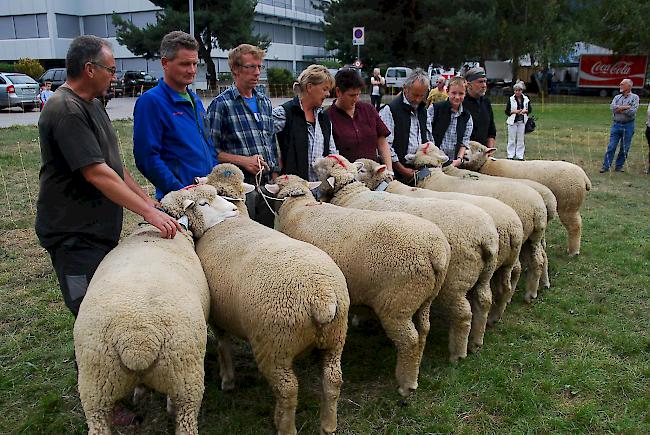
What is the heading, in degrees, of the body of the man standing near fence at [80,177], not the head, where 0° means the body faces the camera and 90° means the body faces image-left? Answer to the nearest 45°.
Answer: approximately 270°

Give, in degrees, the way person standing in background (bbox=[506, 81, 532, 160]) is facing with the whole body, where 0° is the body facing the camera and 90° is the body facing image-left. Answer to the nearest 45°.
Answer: approximately 0°

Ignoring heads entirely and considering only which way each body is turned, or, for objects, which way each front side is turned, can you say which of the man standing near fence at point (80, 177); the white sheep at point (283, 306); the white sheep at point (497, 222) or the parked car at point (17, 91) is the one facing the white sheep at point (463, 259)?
the man standing near fence

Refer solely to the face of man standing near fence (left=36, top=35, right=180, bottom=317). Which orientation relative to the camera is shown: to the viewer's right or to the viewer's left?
to the viewer's right

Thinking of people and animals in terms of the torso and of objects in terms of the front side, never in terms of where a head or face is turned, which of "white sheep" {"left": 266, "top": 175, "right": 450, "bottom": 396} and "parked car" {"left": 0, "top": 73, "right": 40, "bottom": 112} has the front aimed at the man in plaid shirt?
the white sheep

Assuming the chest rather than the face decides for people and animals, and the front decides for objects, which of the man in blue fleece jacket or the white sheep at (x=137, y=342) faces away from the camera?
the white sheep

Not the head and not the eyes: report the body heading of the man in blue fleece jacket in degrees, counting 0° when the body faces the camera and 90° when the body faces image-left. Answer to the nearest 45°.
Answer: approximately 315°

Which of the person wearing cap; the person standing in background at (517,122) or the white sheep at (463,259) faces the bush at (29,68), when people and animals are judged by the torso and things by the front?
the white sheep

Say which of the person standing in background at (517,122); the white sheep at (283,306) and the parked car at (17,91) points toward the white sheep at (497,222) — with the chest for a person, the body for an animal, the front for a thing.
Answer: the person standing in background

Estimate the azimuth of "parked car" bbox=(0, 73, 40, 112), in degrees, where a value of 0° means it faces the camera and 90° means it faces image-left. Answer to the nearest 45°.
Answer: approximately 135°

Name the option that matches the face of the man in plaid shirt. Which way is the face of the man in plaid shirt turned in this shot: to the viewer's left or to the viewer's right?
to the viewer's right

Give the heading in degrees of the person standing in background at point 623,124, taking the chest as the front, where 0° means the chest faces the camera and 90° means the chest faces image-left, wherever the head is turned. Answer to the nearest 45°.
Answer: approximately 45°
